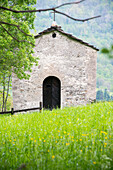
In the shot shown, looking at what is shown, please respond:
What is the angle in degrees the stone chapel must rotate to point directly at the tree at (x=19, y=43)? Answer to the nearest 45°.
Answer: approximately 45° to its right

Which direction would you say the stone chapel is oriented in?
toward the camera
